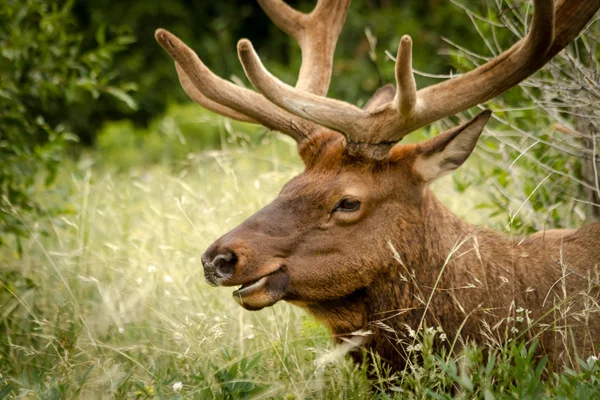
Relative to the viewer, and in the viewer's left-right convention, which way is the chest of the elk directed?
facing to the left of the viewer
